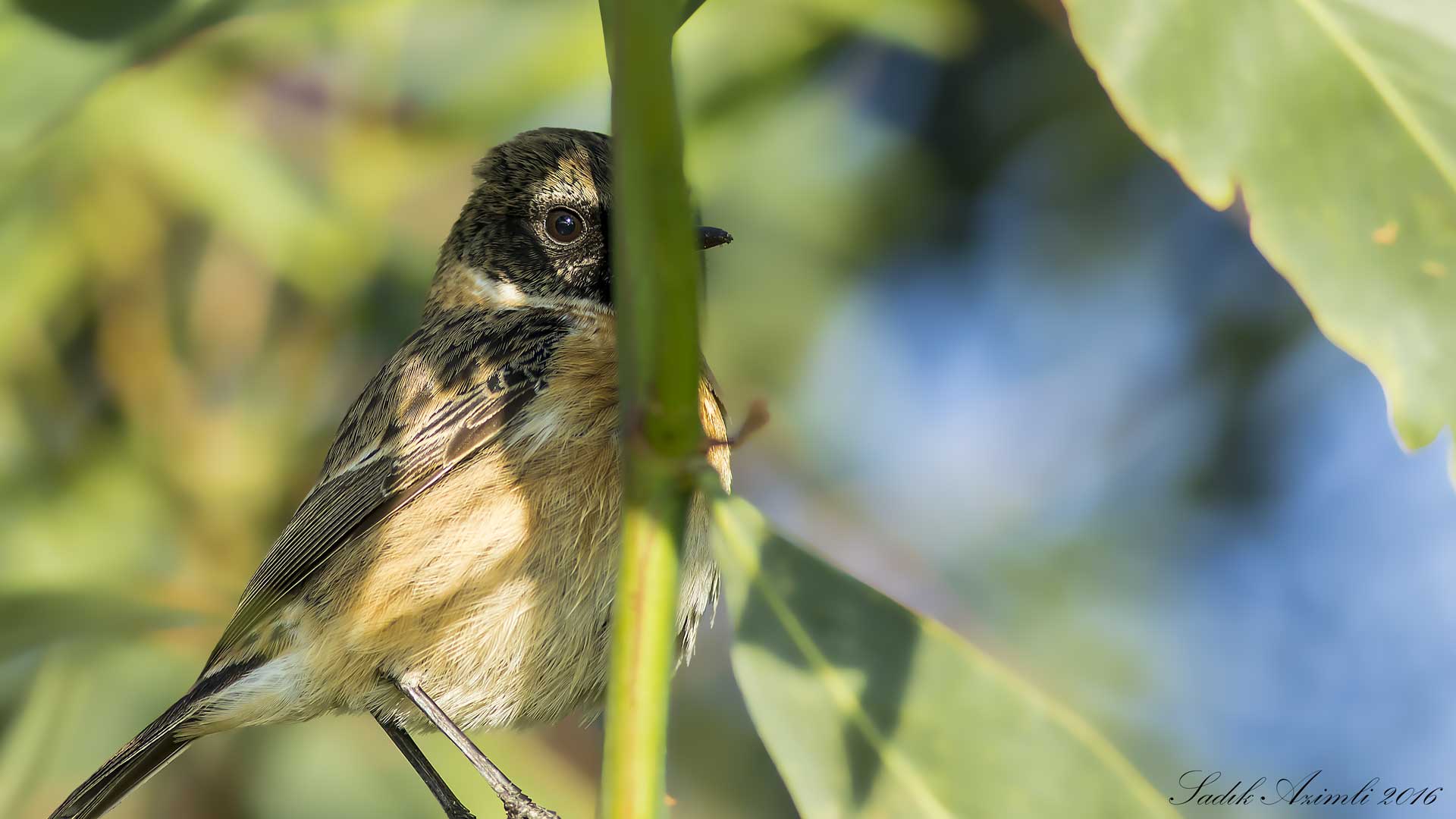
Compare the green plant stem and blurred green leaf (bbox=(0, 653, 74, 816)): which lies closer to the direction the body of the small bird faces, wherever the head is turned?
the green plant stem

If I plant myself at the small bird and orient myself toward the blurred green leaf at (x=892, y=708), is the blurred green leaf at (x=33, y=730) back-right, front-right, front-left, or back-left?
back-left

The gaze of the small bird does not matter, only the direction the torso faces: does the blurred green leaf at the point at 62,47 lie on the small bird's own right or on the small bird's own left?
on the small bird's own right

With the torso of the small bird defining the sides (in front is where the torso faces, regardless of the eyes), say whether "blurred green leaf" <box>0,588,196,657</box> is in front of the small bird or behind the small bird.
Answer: behind

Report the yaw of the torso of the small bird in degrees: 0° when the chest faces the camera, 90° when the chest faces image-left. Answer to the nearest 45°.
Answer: approximately 270°

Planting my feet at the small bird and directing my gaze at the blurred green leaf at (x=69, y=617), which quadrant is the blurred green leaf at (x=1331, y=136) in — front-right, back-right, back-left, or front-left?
back-right
